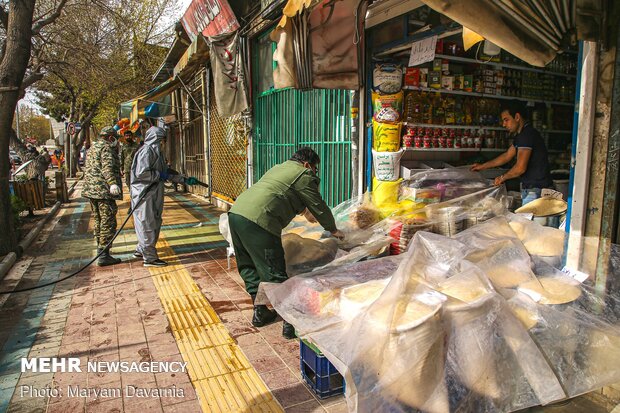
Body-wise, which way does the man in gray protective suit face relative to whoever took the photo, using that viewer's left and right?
facing to the right of the viewer

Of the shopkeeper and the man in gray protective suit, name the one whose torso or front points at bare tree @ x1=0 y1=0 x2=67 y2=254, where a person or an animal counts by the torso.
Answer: the shopkeeper

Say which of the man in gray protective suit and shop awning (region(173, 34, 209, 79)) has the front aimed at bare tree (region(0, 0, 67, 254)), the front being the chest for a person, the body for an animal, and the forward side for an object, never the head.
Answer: the shop awning

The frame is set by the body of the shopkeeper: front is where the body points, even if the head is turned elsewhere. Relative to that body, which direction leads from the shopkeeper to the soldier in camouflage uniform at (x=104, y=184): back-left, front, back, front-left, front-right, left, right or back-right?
front

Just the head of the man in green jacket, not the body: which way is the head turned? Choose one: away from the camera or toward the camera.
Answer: away from the camera

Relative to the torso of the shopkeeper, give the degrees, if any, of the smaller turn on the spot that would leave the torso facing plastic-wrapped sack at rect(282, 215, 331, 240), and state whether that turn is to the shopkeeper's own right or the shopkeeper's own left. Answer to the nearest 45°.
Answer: approximately 45° to the shopkeeper's own left

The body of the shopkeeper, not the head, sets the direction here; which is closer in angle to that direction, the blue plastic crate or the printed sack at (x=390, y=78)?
the printed sack

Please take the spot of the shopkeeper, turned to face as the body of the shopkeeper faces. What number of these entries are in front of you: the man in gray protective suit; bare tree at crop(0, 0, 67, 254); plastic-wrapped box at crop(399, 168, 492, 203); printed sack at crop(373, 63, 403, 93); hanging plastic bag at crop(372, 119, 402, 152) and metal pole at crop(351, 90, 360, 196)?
6

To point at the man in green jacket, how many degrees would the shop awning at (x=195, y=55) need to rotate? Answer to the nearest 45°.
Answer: approximately 45° to its left

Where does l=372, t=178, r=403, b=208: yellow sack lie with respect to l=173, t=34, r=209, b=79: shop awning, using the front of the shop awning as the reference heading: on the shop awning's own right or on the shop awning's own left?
on the shop awning's own left

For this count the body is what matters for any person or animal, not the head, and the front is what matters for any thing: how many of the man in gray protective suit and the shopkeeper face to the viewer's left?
1

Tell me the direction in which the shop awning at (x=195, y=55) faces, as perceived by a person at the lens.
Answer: facing the viewer and to the left of the viewer

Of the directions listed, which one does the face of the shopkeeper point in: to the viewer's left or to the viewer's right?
to the viewer's left

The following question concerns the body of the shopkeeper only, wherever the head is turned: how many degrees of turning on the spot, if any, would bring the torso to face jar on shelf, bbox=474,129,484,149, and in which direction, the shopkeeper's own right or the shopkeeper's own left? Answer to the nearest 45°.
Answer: approximately 45° to the shopkeeper's own right

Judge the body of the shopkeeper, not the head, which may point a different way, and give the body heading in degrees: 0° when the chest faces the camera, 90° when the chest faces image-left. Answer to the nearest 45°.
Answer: approximately 90°

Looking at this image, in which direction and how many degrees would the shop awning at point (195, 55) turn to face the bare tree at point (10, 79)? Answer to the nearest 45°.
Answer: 0° — it already faces it

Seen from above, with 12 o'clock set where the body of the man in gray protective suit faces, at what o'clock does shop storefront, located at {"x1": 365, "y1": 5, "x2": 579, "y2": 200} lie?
The shop storefront is roughly at 1 o'clock from the man in gray protective suit.

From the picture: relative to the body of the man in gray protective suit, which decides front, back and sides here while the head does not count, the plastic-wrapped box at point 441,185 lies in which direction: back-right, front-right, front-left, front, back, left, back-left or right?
front-right

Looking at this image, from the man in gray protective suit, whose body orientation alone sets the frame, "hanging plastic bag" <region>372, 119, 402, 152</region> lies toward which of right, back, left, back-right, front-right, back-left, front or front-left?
front-right
